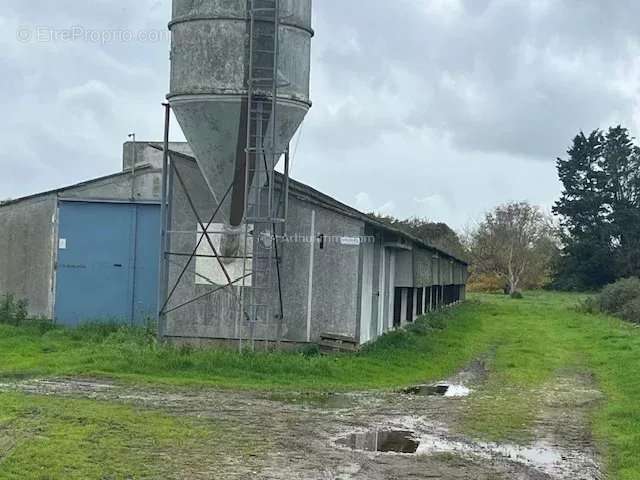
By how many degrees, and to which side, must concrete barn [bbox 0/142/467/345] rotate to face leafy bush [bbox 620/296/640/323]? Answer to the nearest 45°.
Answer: approximately 135° to its left

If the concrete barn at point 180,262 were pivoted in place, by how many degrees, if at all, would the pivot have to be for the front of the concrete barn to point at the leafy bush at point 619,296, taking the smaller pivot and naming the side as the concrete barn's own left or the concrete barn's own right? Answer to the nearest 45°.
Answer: approximately 135° to the concrete barn's own left

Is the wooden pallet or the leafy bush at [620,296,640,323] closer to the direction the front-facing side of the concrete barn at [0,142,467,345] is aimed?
the wooden pallet

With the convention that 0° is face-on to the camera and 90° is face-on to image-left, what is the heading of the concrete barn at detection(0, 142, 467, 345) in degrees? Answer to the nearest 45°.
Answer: approximately 0°

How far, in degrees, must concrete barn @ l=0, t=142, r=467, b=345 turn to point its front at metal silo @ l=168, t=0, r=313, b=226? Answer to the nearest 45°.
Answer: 0° — it already faces it

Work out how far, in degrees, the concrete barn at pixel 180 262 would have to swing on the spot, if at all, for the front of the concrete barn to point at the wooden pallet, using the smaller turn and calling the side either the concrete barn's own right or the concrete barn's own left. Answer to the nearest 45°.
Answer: approximately 45° to the concrete barn's own left

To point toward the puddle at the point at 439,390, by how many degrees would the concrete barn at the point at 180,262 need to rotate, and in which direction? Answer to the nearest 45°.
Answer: approximately 45° to its left
